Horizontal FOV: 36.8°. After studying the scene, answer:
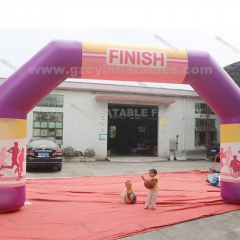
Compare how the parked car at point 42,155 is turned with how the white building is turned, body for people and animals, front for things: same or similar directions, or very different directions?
very different directions

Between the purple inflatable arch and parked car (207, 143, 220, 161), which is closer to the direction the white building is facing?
the purple inflatable arch

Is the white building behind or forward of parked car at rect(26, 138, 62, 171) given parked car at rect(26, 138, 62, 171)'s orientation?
forward

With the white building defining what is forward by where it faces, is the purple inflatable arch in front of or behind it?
in front

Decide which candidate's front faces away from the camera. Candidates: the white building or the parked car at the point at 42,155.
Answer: the parked car

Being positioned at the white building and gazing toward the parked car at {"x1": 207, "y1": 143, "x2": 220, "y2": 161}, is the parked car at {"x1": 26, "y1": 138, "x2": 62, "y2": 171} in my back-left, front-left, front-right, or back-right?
back-right

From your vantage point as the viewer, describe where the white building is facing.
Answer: facing the viewer

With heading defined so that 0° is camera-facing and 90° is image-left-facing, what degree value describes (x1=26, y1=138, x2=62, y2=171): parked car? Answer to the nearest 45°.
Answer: approximately 180°

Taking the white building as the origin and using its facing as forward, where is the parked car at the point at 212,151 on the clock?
The parked car is roughly at 9 o'clock from the white building.
